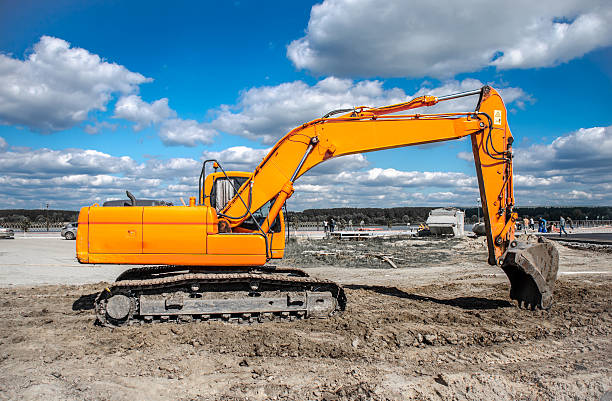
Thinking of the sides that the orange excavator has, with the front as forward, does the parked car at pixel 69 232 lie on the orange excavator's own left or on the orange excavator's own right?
on the orange excavator's own left

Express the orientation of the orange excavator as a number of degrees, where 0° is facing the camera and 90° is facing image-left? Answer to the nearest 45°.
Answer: approximately 270°
